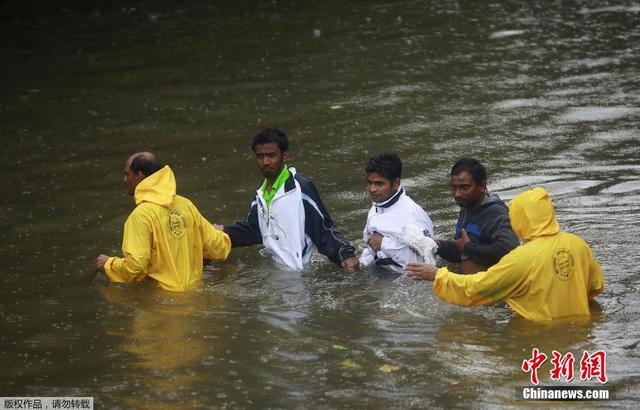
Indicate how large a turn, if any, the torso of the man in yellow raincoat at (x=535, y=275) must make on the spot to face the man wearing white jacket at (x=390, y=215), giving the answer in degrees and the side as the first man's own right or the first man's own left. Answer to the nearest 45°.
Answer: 0° — they already face them

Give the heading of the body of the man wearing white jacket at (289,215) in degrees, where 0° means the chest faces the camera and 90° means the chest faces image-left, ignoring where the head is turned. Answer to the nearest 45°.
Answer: approximately 45°

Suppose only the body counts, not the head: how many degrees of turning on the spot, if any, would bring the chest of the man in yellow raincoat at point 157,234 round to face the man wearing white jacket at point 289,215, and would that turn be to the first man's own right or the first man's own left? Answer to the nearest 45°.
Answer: approximately 135° to the first man's own right

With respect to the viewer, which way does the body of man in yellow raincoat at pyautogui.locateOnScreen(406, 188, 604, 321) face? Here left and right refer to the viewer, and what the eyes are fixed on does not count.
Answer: facing away from the viewer and to the left of the viewer

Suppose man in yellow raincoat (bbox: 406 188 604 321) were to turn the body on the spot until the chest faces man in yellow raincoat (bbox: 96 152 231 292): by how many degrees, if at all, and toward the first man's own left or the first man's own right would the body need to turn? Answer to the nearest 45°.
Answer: approximately 45° to the first man's own left

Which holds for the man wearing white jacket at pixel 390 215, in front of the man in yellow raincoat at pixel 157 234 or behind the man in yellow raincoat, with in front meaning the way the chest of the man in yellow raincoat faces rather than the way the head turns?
behind

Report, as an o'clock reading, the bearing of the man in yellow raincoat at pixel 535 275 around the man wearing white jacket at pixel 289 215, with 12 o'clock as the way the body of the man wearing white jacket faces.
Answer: The man in yellow raincoat is roughly at 9 o'clock from the man wearing white jacket.

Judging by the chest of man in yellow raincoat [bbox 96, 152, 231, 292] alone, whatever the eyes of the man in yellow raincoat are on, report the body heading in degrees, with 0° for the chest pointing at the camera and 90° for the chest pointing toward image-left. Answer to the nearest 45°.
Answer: approximately 135°

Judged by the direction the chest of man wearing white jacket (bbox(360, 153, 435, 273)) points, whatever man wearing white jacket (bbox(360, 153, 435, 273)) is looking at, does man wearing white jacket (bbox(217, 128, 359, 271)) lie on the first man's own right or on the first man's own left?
on the first man's own right

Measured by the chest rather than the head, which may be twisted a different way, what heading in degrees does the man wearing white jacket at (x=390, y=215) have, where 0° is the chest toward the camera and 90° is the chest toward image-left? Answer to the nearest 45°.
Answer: approximately 45°
